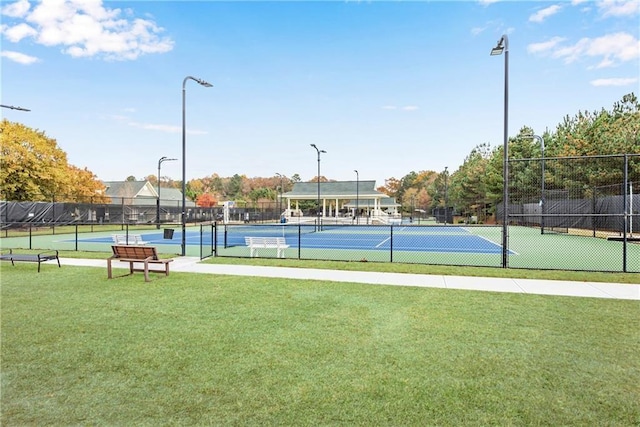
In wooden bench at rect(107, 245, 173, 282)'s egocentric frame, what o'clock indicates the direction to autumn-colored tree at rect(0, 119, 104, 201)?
The autumn-colored tree is roughly at 10 o'clock from the wooden bench.

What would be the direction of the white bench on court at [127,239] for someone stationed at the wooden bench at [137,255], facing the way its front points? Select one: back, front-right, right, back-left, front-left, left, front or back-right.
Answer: front-left

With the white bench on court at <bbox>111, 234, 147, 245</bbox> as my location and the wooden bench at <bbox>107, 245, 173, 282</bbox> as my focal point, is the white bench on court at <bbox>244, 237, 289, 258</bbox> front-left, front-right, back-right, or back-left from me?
front-left

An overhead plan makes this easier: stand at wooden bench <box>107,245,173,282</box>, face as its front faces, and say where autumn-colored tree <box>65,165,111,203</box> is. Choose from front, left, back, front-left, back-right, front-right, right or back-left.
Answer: front-left

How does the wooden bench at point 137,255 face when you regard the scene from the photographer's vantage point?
facing away from the viewer and to the right of the viewer
